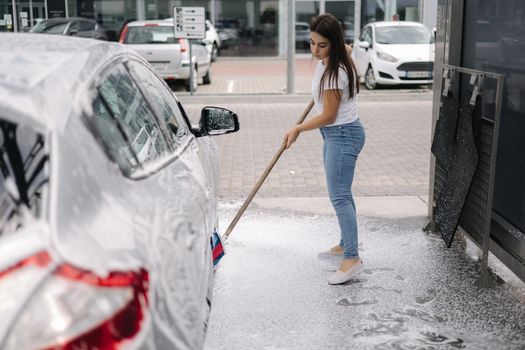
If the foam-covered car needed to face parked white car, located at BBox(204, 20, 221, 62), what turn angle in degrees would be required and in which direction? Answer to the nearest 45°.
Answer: approximately 45° to its left

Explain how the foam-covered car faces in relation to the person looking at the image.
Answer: facing away from the viewer and to the right of the viewer

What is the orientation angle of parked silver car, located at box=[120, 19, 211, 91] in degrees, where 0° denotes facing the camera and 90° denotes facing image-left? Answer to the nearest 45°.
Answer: approximately 225°

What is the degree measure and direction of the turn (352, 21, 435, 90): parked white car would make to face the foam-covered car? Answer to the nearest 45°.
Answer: approximately 45° to its right

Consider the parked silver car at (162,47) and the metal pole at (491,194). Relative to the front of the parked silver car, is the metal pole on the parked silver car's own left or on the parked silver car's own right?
on the parked silver car's own right

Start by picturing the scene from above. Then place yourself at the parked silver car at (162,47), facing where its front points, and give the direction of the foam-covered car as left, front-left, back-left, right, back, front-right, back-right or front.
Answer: back-right

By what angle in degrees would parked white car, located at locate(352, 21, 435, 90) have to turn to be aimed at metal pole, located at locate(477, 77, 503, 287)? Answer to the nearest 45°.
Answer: approximately 45° to its right

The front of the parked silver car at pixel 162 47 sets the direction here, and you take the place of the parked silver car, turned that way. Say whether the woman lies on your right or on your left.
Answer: on your right
